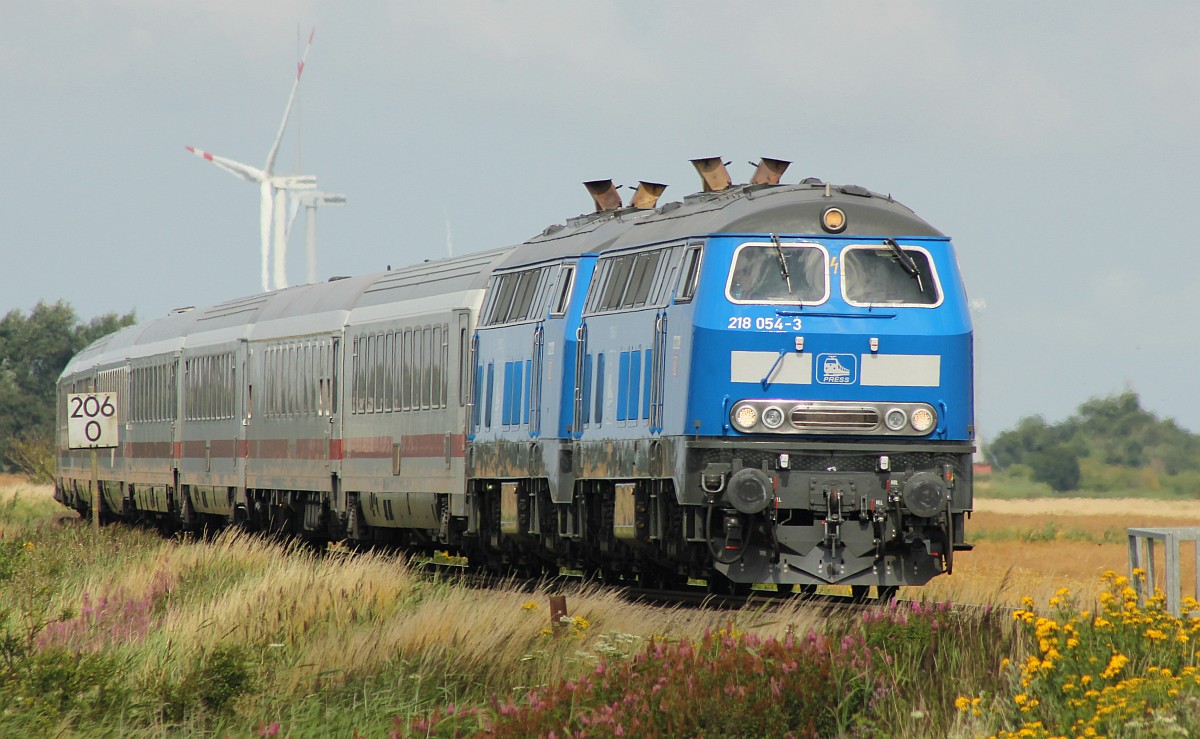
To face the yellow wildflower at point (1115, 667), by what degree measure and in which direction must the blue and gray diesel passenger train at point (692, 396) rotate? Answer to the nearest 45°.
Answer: approximately 45° to its right

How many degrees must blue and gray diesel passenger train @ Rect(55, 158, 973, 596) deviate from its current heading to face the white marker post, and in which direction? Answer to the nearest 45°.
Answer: approximately 180°

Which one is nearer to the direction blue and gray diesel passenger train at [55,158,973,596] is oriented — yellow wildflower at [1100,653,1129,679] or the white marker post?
the yellow wildflower

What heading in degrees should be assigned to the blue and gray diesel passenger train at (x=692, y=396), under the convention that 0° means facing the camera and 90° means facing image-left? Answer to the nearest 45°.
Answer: approximately 315°

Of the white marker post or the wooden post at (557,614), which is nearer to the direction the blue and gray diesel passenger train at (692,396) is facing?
the wooden post
